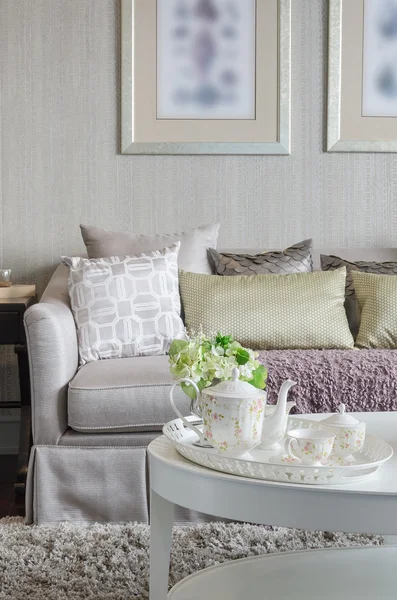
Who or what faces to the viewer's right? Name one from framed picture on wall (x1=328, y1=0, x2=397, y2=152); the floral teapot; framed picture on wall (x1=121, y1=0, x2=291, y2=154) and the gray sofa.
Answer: the floral teapot

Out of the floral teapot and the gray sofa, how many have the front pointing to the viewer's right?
1

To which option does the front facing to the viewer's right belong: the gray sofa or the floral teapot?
the floral teapot

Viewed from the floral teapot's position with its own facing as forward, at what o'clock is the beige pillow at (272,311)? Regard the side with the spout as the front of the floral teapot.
The beige pillow is roughly at 9 o'clock from the floral teapot.

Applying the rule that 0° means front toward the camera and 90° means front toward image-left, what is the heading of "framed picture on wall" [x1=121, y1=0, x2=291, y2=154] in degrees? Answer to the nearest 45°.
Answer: approximately 0°

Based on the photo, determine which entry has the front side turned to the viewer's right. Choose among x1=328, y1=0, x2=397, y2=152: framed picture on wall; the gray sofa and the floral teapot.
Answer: the floral teapot

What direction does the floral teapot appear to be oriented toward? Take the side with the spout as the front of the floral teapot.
to the viewer's right
